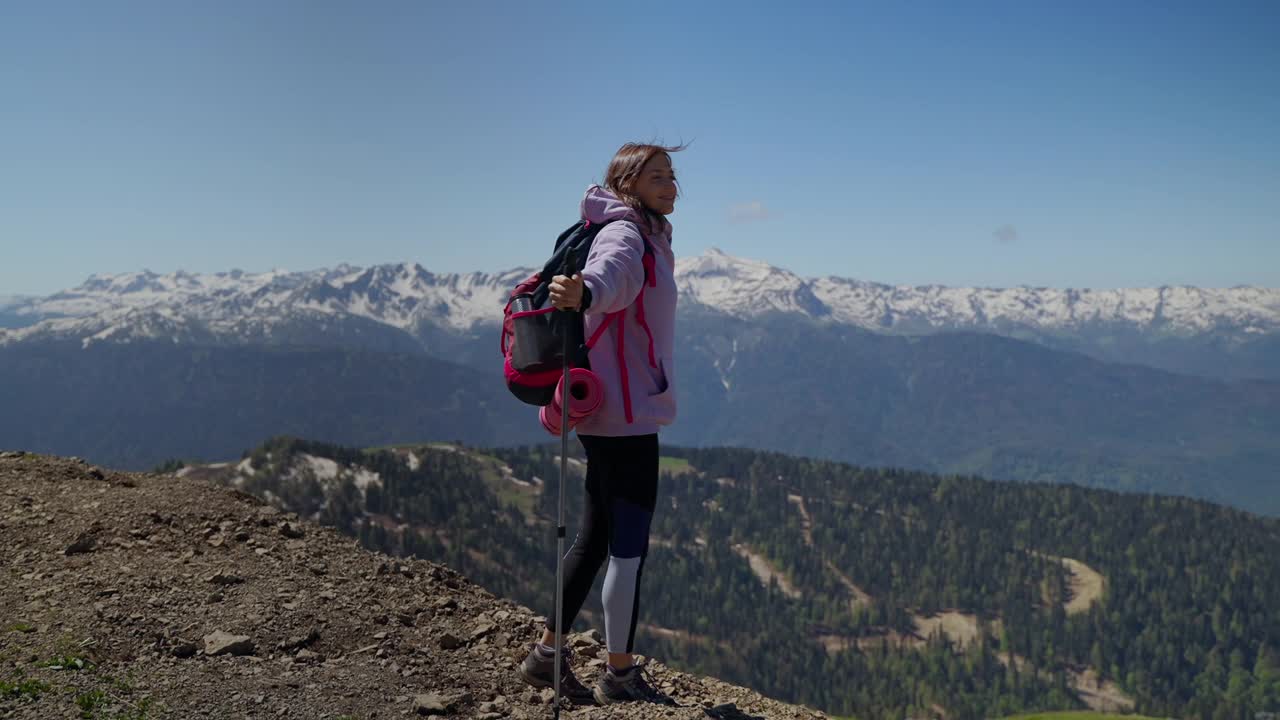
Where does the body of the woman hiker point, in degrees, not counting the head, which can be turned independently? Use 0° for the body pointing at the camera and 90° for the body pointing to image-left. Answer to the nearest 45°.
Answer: approximately 270°
